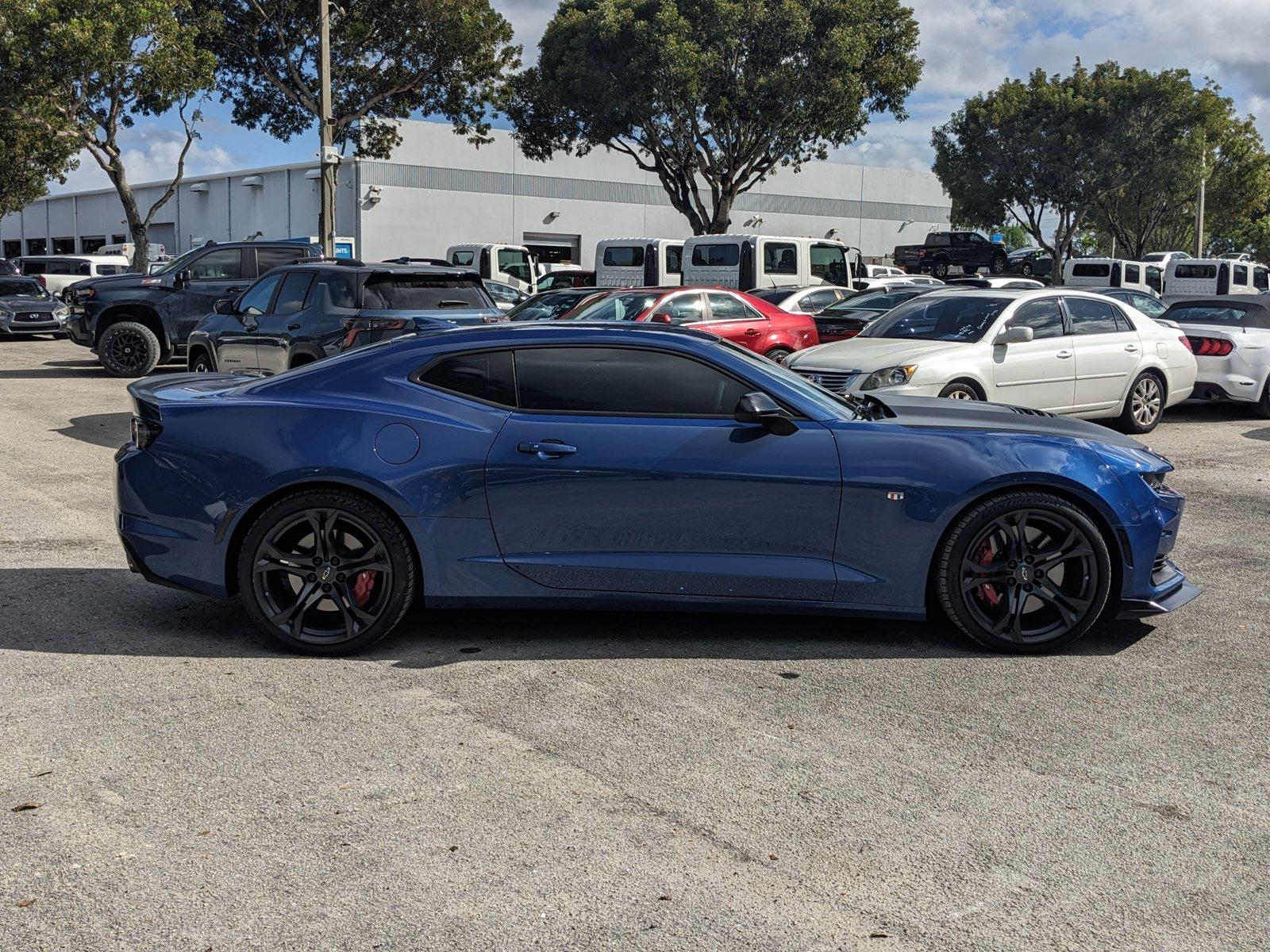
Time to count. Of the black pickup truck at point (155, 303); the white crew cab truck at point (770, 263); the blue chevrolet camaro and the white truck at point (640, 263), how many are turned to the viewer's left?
1

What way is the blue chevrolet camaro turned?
to the viewer's right

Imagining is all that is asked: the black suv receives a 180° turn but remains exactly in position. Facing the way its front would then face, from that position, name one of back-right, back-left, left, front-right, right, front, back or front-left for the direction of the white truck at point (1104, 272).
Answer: left

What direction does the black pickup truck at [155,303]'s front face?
to the viewer's left

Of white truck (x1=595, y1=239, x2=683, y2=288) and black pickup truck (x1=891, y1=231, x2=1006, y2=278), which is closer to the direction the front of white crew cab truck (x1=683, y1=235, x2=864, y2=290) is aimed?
the black pickup truck

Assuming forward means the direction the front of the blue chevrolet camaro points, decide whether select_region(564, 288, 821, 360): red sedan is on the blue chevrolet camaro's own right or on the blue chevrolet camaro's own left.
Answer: on the blue chevrolet camaro's own left

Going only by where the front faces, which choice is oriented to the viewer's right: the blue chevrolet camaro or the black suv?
the blue chevrolet camaro

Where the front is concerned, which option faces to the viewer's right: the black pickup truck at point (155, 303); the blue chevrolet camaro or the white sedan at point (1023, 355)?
the blue chevrolet camaro

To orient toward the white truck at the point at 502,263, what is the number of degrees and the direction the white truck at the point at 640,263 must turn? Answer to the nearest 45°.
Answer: approximately 90° to its left

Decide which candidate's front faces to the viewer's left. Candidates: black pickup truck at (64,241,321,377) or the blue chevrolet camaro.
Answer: the black pickup truck

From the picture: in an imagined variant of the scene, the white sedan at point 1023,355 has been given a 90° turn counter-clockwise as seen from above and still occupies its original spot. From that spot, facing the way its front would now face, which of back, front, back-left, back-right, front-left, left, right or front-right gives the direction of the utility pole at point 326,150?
back

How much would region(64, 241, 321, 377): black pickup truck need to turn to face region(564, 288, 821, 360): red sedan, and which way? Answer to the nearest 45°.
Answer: approximately 135° to its left

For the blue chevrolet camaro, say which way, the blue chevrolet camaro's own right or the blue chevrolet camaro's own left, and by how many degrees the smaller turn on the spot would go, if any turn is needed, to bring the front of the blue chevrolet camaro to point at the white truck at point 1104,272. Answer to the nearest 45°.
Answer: approximately 90° to the blue chevrolet camaro's own left

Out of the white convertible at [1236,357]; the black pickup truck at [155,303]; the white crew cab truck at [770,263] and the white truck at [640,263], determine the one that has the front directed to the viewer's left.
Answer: the black pickup truck
